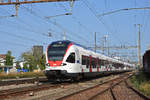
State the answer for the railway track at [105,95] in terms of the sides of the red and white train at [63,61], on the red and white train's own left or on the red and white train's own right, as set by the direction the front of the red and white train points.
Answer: on the red and white train's own left

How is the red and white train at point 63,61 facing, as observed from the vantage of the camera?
facing the viewer and to the left of the viewer
